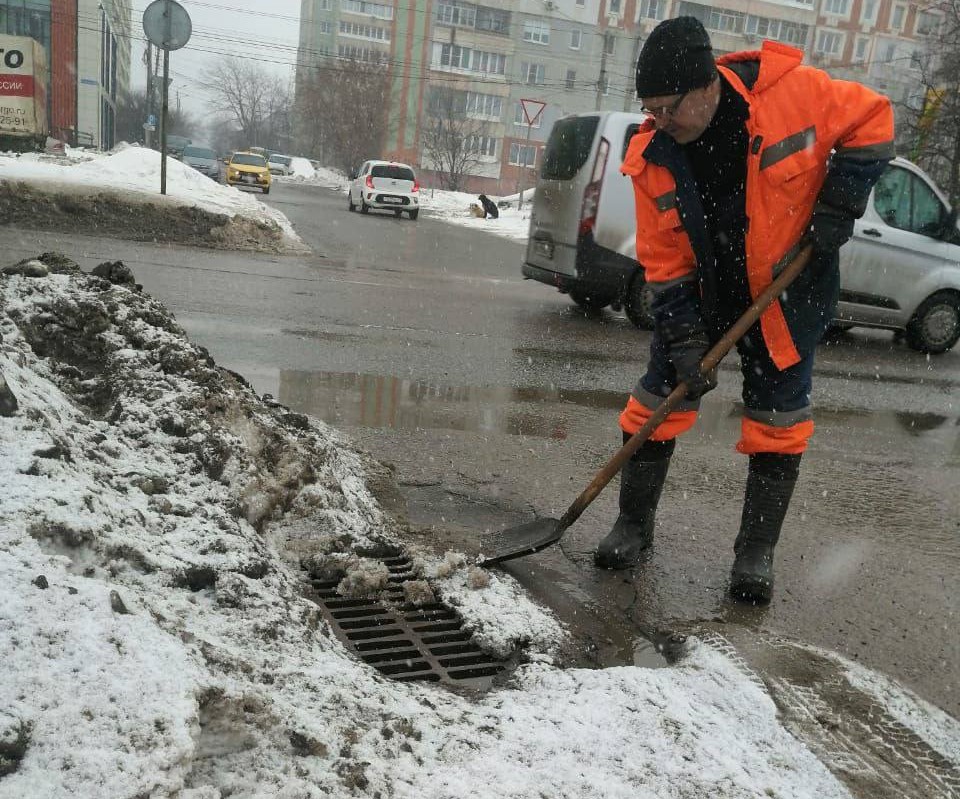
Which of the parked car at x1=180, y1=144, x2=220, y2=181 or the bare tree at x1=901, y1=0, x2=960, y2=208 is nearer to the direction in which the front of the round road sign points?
the parked car

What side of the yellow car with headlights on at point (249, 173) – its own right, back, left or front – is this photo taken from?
front

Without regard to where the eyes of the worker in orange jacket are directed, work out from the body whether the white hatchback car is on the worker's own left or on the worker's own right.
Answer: on the worker's own right

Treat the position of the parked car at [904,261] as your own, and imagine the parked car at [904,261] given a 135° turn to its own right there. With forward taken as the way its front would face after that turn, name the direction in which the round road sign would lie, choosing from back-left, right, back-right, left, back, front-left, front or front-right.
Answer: front-right

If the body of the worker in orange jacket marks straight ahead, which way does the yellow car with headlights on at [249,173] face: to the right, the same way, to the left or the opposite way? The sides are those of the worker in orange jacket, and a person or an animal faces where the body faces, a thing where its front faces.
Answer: to the left

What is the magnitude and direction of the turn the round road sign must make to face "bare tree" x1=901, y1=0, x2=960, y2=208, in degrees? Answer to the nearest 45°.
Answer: approximately 90° to its right

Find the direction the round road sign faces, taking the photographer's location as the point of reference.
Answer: facing away from the viewer

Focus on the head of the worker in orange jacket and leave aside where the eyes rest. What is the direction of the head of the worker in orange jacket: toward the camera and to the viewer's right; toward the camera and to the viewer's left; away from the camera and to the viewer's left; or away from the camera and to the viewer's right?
toward the camera and to the viewer's left

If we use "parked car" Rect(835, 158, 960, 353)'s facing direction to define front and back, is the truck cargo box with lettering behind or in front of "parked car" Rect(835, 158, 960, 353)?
behind

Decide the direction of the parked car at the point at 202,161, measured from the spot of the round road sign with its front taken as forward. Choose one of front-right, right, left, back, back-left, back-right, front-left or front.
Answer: front

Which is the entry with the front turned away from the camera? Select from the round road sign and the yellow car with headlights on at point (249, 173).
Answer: the round road sign
